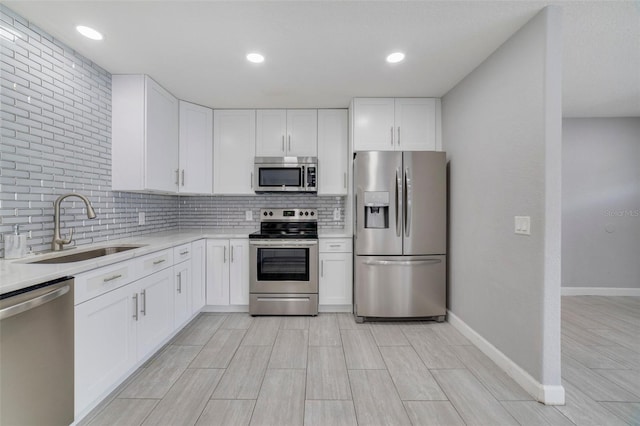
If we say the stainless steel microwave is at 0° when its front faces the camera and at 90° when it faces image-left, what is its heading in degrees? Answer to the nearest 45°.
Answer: approximately 0°

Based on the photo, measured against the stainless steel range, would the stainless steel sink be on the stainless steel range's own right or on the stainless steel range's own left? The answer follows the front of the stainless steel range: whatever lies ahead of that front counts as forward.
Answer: on the stainless steel range's own right

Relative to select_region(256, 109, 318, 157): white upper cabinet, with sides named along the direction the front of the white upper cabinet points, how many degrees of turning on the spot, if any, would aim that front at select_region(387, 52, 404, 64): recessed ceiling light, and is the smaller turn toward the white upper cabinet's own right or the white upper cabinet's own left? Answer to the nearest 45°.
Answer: approximately 45° to the white upper cabinet's own left

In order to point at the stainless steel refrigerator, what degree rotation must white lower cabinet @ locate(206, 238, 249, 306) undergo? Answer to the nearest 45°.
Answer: approximately 45° to its left

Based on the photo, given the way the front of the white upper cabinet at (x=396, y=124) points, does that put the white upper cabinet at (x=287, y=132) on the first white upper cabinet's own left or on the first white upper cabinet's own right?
on the first white upper cabinet's own right

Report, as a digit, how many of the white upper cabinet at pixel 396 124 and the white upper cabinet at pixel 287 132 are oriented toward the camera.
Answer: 2

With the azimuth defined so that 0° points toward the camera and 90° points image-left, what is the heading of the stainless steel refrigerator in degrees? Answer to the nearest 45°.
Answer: approximately 0°

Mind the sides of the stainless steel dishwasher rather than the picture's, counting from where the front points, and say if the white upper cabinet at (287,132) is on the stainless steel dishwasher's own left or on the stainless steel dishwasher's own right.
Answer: on the stainless steel dishwasher's own left
